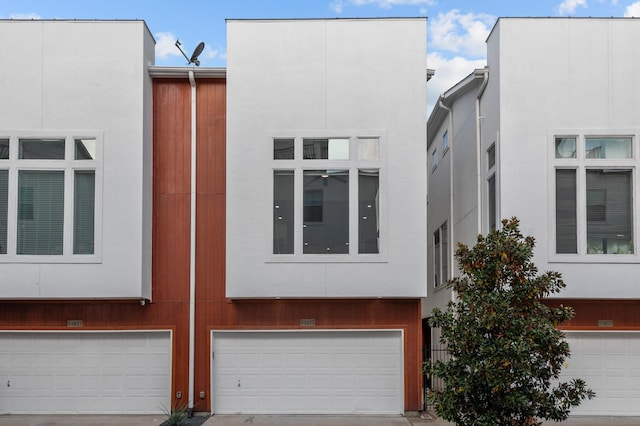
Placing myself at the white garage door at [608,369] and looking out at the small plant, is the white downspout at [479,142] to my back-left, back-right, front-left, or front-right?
front-right

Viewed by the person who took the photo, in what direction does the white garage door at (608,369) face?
facing the viewer

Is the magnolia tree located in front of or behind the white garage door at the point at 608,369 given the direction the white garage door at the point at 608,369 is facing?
in front

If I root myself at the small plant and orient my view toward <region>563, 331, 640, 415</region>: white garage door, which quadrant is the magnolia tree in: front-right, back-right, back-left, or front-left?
front-right

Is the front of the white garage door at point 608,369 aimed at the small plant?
no

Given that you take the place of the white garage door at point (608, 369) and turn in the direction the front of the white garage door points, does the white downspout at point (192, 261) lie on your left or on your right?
on your right
